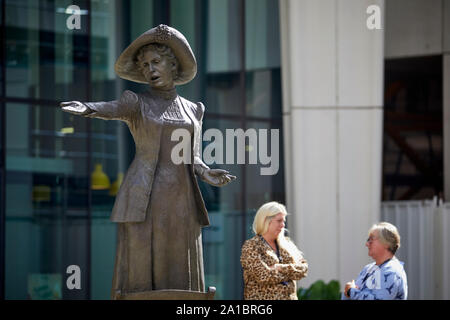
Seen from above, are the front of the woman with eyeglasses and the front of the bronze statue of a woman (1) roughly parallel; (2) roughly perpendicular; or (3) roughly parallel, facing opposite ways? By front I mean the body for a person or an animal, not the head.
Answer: roughly perpendicular

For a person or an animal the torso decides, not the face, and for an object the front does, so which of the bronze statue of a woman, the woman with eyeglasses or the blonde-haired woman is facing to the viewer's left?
the woman with eyeglasses

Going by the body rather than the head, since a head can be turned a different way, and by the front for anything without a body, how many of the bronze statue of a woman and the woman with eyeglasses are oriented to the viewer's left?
1

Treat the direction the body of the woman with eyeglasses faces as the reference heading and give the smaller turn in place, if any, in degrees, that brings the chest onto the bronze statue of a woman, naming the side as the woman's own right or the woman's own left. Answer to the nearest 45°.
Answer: approximately 45° to the woman's own left

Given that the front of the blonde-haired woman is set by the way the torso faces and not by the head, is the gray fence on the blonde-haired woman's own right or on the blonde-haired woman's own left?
on the blonde-haired woman's own left

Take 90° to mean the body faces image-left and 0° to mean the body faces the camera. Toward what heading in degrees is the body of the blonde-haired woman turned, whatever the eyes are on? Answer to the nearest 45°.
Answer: approximately 315°

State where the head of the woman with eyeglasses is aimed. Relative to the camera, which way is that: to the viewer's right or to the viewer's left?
to the viewer's left

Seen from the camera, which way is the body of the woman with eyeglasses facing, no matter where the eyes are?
to the viewer's left

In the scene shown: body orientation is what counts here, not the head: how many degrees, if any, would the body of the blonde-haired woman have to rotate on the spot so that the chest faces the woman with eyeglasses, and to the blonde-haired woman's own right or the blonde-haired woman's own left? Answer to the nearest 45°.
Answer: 0° — they already face them
